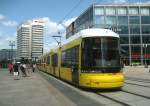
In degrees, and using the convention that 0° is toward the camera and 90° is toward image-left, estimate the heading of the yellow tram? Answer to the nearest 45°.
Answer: approximately 315°
